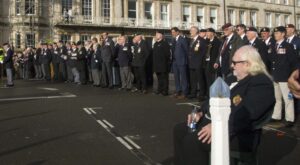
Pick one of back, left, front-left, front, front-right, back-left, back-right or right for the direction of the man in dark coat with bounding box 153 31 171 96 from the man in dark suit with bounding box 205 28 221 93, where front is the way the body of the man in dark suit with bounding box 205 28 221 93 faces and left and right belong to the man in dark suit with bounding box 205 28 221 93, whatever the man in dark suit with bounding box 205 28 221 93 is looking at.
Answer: right

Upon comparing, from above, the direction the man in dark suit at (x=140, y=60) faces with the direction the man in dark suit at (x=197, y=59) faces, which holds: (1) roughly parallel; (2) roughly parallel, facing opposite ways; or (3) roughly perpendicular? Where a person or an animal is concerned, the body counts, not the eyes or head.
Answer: roughly parallel

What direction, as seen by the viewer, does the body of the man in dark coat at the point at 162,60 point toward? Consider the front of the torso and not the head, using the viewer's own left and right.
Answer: facing the viewer and to the left of the viewer

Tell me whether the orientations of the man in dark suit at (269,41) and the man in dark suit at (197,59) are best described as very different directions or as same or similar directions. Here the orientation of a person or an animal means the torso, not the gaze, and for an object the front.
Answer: same or similar directions

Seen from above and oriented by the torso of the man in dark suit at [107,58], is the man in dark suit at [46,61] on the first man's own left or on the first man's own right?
on the first man's own right

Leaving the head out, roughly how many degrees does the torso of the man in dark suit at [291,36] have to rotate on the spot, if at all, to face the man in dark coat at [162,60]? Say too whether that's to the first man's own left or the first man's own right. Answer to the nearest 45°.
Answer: approximately 90° to the first man's own right

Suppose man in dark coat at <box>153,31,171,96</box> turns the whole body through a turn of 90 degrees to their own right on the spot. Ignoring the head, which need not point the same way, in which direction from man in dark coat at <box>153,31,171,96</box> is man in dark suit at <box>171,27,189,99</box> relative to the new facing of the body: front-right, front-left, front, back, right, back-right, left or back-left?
back

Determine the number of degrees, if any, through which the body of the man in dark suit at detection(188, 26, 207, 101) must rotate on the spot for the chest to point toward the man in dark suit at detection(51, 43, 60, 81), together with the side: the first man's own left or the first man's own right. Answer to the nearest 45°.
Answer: approximately 90° to the first man's own right

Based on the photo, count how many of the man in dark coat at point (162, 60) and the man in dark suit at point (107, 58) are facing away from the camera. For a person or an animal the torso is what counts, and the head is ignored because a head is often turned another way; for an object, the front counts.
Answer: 0

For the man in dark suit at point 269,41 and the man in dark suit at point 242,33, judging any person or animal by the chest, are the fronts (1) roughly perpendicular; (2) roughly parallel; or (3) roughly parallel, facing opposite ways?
roughly parallel

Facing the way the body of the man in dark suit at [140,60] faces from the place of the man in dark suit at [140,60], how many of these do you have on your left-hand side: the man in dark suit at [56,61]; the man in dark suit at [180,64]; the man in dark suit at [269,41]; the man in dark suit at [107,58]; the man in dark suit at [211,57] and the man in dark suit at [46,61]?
3

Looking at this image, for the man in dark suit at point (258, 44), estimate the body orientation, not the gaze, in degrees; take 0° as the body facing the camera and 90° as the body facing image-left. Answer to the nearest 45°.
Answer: approximately 45°

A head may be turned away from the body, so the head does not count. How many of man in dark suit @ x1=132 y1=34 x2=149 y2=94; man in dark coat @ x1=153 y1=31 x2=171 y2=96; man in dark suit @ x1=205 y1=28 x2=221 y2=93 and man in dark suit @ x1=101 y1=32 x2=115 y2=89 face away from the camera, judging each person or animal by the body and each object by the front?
0
